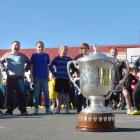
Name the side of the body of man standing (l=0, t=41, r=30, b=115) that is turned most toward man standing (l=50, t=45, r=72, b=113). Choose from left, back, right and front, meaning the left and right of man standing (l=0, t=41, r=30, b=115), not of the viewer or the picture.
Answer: left

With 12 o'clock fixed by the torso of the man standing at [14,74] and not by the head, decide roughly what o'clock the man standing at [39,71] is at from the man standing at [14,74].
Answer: the man standing at [39,71] is roughly at 8 o'clock from the man standing at [14,74].

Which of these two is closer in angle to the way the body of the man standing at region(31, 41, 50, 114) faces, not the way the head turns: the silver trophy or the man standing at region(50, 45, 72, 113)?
the silver trophy

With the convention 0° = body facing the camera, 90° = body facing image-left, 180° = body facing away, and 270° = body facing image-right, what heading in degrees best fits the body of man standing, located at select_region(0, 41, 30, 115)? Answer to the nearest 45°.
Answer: approximately 0°

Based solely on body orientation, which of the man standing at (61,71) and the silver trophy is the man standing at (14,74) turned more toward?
the silver trophy

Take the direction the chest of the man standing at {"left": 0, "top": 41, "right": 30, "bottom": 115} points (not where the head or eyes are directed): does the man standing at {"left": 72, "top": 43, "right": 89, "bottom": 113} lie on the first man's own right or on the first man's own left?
on the first man's own left

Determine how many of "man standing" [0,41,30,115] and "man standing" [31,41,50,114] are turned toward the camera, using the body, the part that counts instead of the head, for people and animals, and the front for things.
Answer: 2

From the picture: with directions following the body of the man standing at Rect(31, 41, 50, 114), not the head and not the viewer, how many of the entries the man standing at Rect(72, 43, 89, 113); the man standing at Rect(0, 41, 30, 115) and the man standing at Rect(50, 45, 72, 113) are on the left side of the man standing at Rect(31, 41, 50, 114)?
2

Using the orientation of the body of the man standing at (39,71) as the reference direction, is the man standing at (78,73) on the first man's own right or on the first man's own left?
on the first man's own left

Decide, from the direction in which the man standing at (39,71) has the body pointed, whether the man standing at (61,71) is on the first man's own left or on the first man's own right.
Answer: on the first man's own left

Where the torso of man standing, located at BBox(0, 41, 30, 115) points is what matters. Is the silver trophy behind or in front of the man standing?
in front
